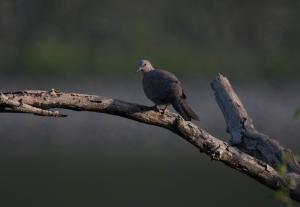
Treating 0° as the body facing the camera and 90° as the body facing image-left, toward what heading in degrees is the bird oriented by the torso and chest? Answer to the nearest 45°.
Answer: approximately 90°
